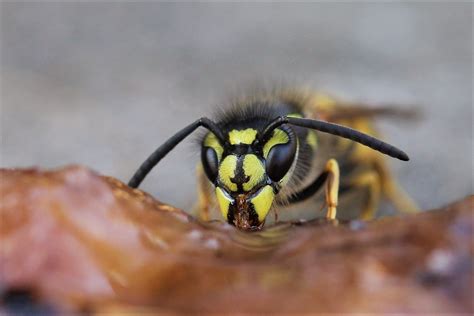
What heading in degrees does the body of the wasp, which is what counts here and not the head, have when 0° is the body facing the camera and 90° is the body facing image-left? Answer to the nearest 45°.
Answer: approximately 45°
